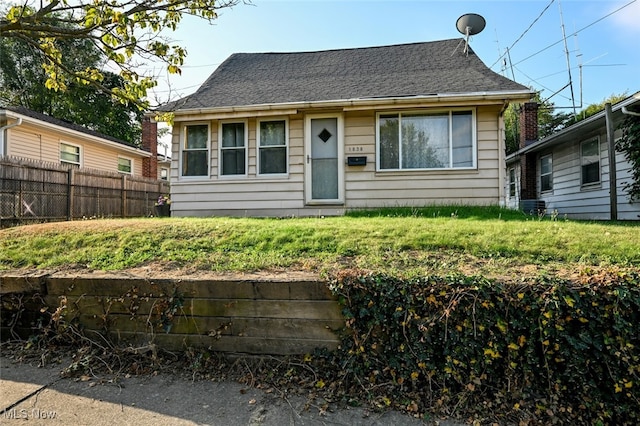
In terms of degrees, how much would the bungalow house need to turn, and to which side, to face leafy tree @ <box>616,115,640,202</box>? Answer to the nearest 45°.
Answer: approximately 90° to its left

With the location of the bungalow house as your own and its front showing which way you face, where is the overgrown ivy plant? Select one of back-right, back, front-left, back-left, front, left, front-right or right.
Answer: front

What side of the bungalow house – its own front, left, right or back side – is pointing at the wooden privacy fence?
right

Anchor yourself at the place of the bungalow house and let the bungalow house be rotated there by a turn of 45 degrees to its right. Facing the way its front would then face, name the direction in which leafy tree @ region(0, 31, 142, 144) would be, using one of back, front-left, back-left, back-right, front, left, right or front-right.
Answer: right

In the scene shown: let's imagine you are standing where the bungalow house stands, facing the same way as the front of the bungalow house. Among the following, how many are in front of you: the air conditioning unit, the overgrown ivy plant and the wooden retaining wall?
2

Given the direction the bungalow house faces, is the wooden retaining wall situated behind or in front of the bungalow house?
in front

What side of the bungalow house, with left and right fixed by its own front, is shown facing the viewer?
front

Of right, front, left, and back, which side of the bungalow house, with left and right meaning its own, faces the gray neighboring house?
left

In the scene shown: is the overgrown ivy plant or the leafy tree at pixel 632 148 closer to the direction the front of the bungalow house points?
the overgrown ivy plant

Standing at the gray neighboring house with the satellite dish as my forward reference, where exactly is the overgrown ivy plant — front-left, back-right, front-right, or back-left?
front-left

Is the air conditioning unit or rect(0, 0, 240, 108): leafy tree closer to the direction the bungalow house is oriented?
the leafy tree
